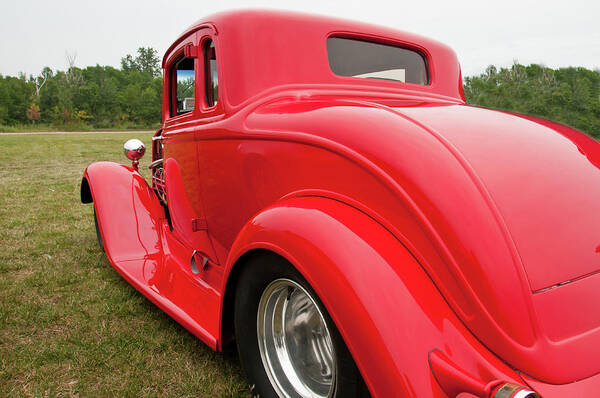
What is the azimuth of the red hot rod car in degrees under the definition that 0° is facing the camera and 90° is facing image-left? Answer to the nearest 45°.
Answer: approximately 135°
